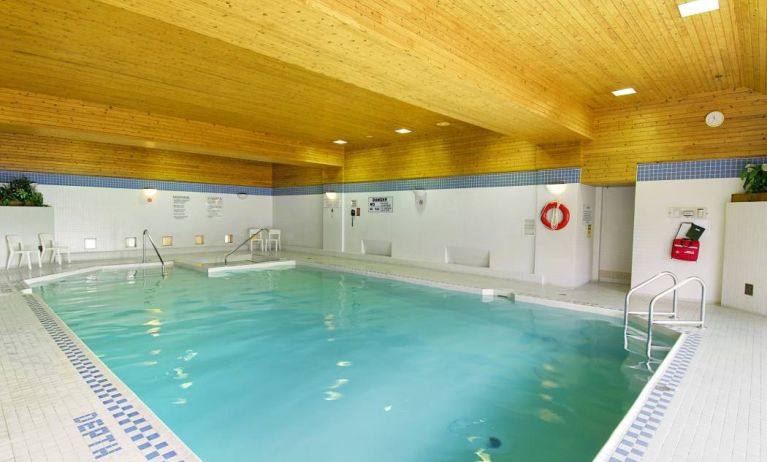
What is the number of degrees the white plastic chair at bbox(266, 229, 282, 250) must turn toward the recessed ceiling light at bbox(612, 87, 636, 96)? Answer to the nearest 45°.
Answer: approximately 90° to its left

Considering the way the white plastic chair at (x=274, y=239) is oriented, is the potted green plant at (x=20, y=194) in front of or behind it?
in front

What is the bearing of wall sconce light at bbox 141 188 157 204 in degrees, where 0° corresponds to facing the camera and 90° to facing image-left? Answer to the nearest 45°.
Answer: approximately 0°

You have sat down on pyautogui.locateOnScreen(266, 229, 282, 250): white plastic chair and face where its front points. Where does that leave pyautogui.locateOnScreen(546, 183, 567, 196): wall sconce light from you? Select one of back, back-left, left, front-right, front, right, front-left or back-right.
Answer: left

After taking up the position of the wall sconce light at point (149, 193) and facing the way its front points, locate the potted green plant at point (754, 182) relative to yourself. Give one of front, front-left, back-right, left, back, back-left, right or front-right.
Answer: front-left

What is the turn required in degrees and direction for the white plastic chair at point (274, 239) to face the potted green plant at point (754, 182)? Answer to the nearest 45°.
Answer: approximately 90° to its left

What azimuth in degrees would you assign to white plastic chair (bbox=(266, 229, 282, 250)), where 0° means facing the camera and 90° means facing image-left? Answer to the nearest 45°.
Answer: approximately 45°

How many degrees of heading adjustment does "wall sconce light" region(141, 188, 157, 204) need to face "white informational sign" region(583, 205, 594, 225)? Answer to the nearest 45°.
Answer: approximately 45° to its left

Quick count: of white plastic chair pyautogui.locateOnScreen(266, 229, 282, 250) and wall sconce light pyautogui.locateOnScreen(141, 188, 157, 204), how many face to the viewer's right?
0
